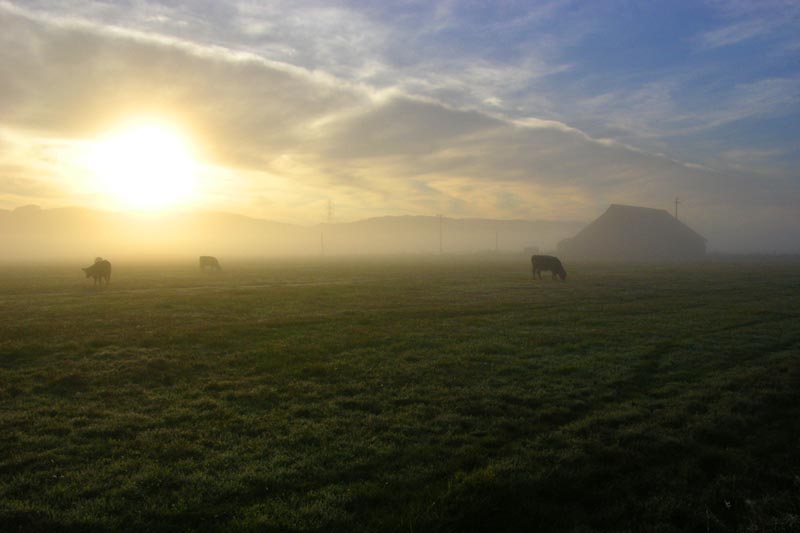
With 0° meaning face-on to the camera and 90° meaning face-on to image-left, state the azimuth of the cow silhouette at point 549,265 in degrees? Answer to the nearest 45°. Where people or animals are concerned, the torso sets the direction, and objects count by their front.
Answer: approximately 270°

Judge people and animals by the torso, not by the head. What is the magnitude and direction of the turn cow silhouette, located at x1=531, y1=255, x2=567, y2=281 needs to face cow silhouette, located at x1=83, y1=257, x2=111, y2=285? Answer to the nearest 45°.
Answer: approximately 135° to its right
